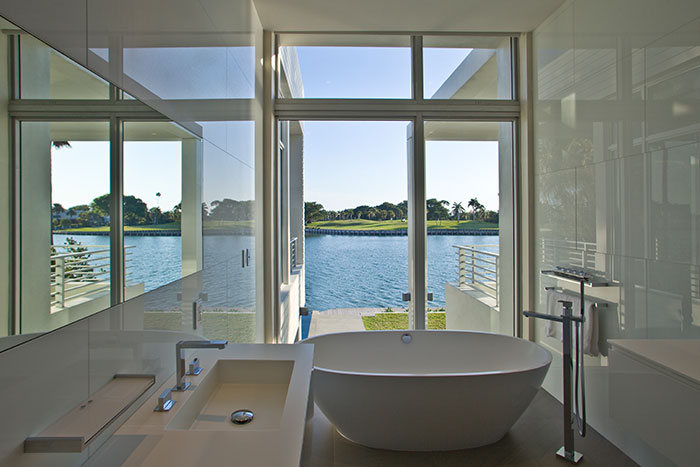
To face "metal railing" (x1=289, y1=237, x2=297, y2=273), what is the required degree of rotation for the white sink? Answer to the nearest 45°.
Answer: approximately 90° to its left

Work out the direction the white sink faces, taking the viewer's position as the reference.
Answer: facing to the right of the viewer

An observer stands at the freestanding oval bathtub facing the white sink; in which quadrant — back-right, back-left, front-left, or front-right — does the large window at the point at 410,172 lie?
back-right

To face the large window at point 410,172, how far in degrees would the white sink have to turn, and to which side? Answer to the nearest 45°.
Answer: approximately 45° to its left

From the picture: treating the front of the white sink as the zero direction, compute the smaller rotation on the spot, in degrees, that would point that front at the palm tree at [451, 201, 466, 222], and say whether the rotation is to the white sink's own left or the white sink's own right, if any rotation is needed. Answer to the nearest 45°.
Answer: approximately 45° to the white sink's own left
